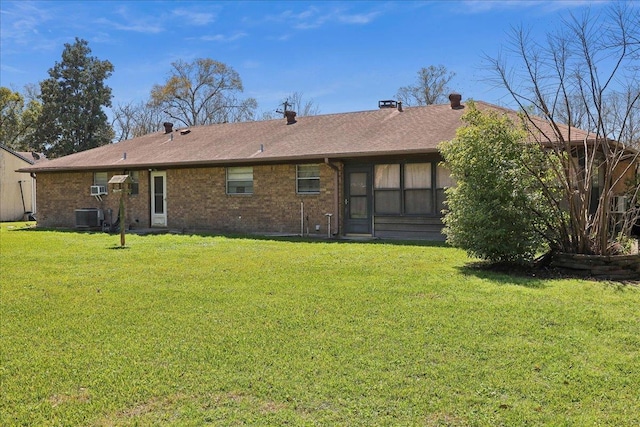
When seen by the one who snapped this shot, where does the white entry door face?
facing the viewer

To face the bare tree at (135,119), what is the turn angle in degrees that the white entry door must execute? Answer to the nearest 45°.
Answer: approximately 180°

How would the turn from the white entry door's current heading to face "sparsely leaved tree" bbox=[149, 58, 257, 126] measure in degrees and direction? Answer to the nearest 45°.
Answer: approximately 180°

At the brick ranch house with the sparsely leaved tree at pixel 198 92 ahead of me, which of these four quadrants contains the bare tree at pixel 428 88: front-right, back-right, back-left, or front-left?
front-right

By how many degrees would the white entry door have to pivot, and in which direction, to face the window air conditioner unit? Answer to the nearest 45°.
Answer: approximately 135° to its right

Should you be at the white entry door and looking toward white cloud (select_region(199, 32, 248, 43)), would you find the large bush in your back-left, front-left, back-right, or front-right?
back-right

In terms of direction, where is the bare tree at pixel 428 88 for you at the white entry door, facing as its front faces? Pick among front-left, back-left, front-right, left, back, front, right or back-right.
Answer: back-left

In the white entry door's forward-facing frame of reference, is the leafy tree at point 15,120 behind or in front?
behind

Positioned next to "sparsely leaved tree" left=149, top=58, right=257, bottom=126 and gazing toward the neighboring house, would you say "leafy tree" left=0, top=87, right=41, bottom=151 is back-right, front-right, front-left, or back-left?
front-right
